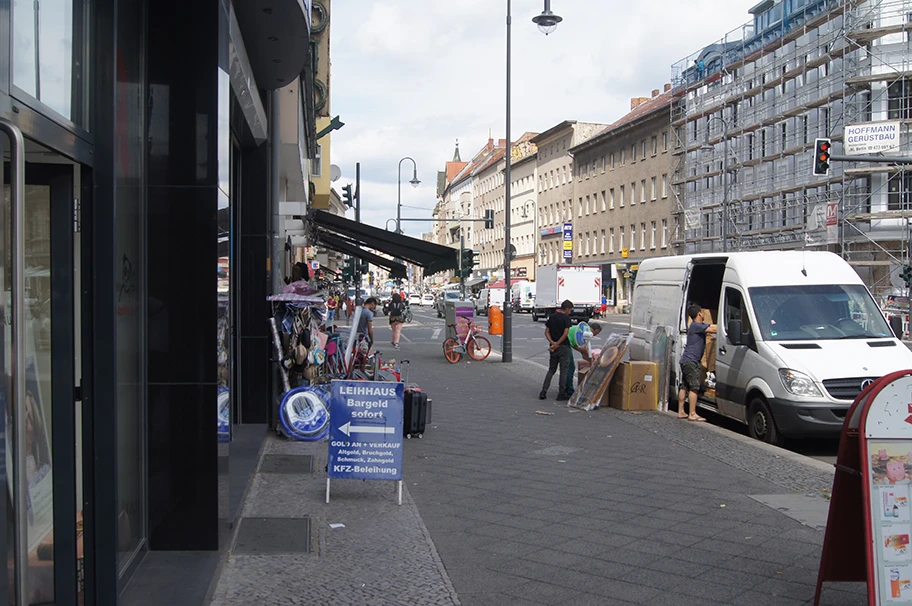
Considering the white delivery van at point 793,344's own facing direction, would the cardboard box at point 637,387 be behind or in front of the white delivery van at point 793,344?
behind

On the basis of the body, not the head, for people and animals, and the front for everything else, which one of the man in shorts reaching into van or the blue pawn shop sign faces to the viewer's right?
the man in shorts reaching into van

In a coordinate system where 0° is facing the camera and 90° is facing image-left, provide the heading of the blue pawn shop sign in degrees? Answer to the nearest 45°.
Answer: approximately 0°

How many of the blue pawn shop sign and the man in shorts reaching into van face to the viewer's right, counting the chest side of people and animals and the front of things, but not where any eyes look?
1

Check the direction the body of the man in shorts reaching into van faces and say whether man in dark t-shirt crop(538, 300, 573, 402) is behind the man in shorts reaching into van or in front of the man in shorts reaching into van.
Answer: behind

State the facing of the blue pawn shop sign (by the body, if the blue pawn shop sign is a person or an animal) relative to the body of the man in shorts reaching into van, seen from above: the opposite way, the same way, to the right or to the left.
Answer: to the right

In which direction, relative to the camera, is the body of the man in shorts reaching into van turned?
to the viewer's right

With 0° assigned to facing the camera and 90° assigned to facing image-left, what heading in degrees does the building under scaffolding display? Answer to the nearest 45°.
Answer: approximately 45°

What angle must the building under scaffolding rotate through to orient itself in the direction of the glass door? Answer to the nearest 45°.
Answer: approximately 45° to its left

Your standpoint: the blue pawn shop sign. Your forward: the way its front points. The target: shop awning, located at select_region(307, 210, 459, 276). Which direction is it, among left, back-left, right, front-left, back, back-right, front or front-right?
back

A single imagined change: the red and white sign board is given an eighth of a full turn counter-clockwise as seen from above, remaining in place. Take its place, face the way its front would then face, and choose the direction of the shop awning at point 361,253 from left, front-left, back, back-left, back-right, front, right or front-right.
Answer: back-left

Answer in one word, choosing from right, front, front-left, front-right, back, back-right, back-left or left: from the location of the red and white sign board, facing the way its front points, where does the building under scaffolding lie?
back-left

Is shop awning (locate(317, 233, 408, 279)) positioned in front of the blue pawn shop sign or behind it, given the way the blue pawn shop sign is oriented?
behind
